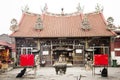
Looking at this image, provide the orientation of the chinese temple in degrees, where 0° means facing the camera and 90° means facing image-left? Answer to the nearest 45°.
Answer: approximately 0°
